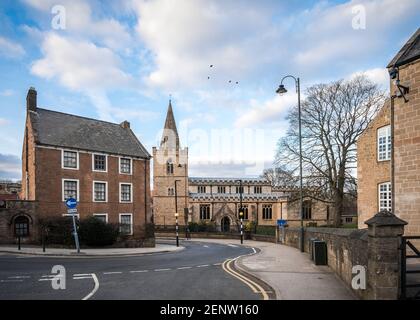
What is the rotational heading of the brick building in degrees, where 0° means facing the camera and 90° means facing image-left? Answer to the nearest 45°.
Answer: approximately 0°

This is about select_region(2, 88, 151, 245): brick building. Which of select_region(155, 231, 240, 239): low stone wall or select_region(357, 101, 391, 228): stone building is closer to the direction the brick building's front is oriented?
the stone building

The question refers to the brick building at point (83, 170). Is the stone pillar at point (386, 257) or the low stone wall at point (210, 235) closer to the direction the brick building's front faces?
the stone pillar

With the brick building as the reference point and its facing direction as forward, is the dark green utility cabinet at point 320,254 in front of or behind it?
in front

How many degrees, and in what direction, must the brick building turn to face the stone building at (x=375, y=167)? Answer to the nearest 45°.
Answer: approximately 45° to its left

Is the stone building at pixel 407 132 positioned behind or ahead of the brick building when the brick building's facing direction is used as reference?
ahead

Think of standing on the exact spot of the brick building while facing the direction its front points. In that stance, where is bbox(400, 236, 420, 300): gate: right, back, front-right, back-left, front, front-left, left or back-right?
front
